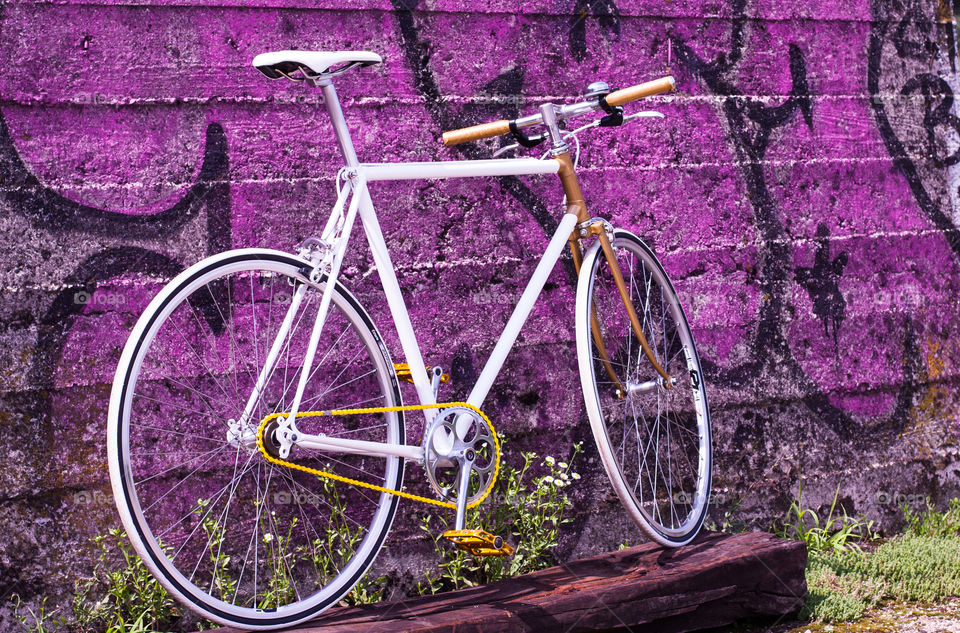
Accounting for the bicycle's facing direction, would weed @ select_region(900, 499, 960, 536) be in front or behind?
in front

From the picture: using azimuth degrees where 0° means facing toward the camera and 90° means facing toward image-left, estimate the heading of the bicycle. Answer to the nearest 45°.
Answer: approximately 225°

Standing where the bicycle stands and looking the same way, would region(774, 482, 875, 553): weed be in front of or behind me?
in front
